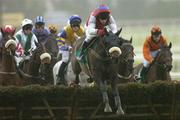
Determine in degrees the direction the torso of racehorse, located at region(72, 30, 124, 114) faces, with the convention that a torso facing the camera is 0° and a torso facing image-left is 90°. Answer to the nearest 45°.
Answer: approximately 315°

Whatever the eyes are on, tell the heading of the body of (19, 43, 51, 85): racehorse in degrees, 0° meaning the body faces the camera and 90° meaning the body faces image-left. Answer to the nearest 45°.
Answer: approximately 315°

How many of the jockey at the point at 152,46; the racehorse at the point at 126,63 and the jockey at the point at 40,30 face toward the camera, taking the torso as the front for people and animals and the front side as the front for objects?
3

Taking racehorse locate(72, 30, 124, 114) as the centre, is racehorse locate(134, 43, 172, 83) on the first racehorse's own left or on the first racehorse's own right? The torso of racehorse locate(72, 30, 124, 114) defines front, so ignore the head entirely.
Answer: on the first racehorse's own left

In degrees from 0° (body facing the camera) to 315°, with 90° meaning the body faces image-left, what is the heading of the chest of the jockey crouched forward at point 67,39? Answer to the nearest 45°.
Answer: approximately 315°

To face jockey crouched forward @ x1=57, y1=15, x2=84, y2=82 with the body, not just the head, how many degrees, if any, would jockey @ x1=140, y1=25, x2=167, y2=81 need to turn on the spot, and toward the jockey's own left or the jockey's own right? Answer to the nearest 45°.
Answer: approximately 90° to the jockey's own right

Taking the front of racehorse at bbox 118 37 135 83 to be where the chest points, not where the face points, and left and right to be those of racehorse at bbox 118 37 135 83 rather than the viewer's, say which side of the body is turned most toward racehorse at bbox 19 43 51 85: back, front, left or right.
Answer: right

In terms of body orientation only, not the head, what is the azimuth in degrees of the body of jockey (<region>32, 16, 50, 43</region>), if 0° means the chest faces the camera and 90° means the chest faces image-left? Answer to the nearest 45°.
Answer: approximately 0°

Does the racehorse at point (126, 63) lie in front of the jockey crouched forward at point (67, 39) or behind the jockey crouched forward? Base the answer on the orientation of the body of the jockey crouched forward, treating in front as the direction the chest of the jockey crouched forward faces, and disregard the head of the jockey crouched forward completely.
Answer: in front

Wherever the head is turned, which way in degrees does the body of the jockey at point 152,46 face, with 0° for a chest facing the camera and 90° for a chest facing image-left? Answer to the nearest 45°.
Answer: approximately 0°
